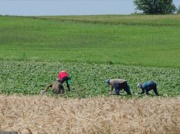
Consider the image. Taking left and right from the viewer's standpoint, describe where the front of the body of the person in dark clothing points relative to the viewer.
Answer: facing to the left of the viewer

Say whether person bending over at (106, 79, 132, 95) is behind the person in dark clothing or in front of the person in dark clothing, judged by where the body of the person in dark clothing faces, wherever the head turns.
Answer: in front

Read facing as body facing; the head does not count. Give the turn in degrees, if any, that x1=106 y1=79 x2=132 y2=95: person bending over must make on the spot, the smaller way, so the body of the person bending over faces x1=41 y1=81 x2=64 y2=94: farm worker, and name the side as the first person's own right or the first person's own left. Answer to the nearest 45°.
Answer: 0° — they already face them

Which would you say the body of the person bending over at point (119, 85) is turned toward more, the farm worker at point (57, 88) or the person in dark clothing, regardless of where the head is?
the farm worker

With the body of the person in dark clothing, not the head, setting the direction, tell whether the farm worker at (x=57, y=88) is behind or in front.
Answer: in front

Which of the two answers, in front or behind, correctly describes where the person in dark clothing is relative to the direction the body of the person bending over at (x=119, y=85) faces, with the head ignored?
behind

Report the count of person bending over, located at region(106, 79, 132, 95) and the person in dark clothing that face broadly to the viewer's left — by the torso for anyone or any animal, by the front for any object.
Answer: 2

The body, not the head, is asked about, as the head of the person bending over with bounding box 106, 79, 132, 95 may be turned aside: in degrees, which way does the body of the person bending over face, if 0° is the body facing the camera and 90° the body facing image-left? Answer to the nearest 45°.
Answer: approximately 90°
